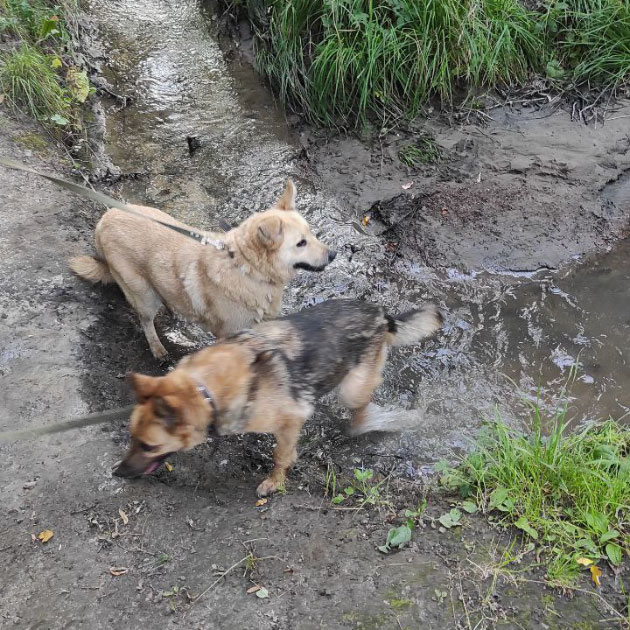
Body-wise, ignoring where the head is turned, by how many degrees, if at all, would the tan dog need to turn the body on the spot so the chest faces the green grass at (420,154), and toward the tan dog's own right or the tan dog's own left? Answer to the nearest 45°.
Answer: approximately 45° to the tan dog's own left

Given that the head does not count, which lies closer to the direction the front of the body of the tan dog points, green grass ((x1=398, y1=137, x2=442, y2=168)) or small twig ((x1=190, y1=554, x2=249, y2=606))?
the green grass

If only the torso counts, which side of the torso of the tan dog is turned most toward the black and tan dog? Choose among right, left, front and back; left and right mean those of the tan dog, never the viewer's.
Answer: right

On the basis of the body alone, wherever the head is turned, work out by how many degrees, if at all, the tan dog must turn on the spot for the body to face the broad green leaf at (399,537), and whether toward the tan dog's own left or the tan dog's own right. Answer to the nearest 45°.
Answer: approximately 90° to the tan dog's own right

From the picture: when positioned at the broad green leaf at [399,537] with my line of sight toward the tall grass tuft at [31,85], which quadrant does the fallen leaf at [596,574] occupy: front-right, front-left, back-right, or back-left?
back-right

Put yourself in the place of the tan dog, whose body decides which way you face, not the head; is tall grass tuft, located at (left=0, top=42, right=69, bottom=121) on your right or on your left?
on your left

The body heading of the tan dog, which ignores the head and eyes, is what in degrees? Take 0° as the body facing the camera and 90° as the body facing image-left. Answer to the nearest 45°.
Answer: approximately 270°

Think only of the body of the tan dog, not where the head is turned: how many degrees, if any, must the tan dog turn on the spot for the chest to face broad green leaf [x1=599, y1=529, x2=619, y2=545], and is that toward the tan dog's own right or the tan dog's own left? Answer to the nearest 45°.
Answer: approximately 45° to the tan dog's own right

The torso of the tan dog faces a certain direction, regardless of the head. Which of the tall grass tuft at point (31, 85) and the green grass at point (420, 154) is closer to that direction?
the green grass
